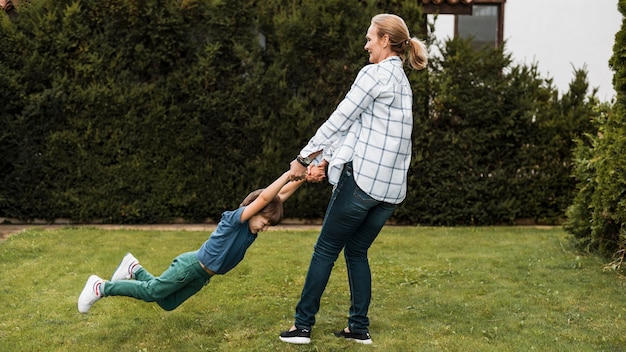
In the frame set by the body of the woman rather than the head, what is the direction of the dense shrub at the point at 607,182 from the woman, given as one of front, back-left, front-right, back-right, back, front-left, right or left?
back-right

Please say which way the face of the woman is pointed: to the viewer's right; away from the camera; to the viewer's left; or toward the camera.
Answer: to the viewer's left

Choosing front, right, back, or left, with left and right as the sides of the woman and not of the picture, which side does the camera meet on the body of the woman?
left
